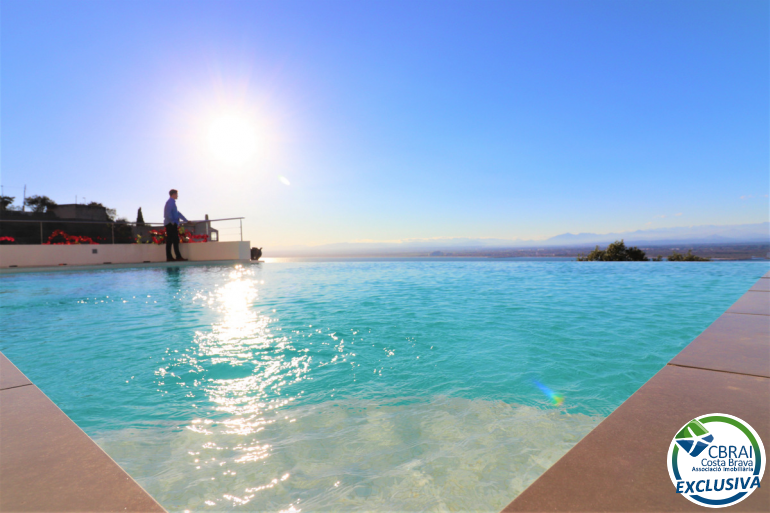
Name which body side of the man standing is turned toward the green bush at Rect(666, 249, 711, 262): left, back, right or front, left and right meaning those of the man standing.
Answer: front

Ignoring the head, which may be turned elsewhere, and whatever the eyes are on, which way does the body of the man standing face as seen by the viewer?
to the viewer's right

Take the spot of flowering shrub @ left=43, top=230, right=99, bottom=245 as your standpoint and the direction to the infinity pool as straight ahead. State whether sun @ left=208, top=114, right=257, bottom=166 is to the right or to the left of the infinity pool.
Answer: left

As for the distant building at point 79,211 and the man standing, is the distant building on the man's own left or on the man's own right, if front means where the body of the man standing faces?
on the man's own left

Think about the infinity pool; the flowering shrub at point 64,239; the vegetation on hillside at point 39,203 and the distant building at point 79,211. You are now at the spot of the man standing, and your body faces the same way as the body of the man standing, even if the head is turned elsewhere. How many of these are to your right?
1

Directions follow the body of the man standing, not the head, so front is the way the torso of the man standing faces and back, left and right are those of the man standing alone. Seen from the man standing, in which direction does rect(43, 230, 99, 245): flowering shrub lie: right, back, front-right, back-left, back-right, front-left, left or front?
back-left

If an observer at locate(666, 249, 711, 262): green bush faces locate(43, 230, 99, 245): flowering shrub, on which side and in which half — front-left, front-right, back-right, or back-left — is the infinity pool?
front-left
